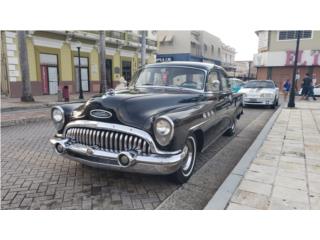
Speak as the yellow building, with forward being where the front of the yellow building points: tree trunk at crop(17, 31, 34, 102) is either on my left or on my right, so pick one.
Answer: on my right

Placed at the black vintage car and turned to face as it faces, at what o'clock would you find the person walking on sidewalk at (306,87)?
The person walking on sidewalk is roughly at 6 o'clock from the black vintage car.

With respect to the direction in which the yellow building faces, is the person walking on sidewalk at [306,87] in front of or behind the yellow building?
in front

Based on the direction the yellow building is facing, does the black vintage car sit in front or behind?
in front

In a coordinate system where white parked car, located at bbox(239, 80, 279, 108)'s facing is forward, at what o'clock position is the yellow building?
The yellow building is roughly at 3 o'clock from the white parked car.

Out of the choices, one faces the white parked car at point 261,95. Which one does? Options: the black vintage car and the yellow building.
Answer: the yellow building

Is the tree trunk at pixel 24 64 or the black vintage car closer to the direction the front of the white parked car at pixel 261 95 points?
the black vintage car

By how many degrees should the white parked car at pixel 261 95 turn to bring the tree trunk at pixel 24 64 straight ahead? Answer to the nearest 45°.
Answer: approximately 90° to its right

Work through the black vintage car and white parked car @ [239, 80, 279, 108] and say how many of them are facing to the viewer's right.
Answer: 0

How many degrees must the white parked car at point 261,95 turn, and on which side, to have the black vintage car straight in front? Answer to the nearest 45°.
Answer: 0° — it already faces it

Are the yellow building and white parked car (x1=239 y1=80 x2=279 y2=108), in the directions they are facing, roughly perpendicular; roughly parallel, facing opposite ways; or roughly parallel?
roughly perpendicular

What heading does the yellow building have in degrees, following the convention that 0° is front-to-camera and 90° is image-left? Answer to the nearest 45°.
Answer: approximately 315°
